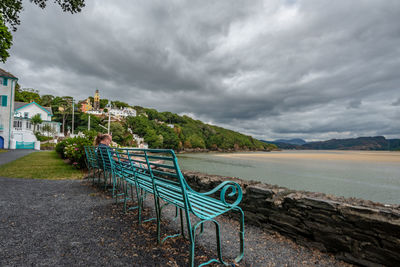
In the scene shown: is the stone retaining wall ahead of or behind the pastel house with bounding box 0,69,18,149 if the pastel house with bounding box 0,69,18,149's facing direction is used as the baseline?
ahead

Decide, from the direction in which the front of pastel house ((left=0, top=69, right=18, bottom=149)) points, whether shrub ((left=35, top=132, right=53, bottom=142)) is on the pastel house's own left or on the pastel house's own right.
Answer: on the pastel house's own left

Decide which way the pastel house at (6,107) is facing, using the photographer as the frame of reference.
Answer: facing the viewer and to the right of the viewer

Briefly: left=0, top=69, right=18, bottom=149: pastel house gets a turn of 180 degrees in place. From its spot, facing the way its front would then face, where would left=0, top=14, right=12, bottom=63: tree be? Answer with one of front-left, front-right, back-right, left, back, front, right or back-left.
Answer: back-left

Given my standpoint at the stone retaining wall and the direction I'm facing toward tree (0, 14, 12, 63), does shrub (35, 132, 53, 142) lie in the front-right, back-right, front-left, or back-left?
front-right

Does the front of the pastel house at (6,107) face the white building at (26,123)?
no
